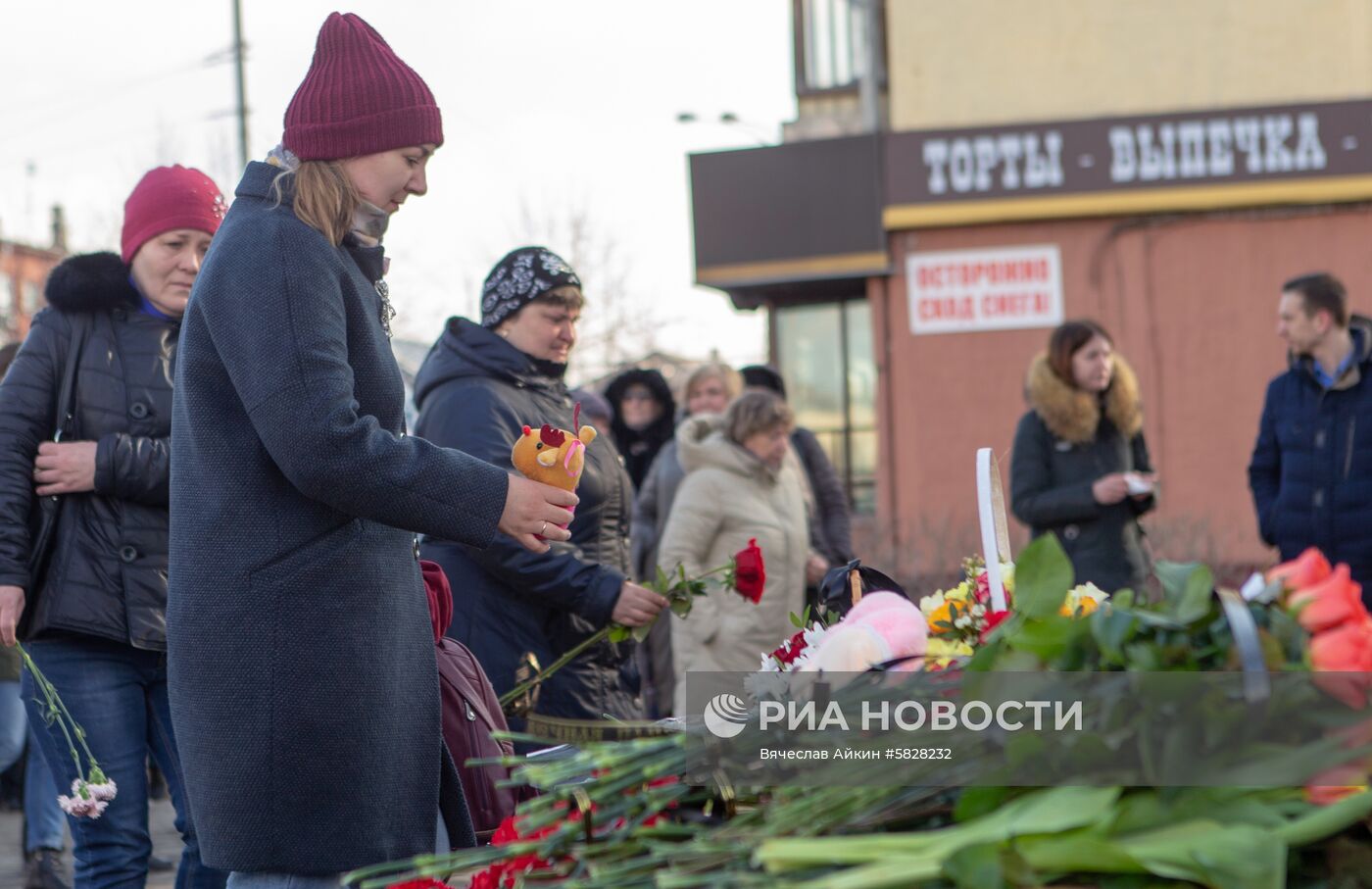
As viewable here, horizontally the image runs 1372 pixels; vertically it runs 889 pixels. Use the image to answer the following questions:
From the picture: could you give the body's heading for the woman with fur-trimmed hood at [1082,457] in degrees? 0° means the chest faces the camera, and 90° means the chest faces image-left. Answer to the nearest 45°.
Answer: approximately 315°

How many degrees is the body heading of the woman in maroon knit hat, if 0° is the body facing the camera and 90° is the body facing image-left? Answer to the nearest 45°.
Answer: approximately 270°

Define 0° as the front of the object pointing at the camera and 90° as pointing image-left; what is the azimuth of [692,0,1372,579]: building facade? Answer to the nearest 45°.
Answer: approximately 0°

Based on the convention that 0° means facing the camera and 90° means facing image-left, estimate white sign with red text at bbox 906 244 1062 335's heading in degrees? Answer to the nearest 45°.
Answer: approximately 0°

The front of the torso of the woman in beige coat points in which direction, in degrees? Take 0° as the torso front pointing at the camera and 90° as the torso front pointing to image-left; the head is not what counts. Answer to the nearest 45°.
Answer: approximately 315°

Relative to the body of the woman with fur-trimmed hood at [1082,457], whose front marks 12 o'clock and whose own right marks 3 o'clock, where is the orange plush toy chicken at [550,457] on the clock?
The orange plush toy chicken is roughly at 2 o'clock from the woman with fur-trimmed hood.

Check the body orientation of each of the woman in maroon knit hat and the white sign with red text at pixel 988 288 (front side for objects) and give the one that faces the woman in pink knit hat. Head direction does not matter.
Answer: the white sign with red text

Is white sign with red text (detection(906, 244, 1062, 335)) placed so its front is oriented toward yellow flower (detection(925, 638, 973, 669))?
yes

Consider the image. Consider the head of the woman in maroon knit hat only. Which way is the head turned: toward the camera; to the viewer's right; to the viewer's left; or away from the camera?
to the viewer's right
